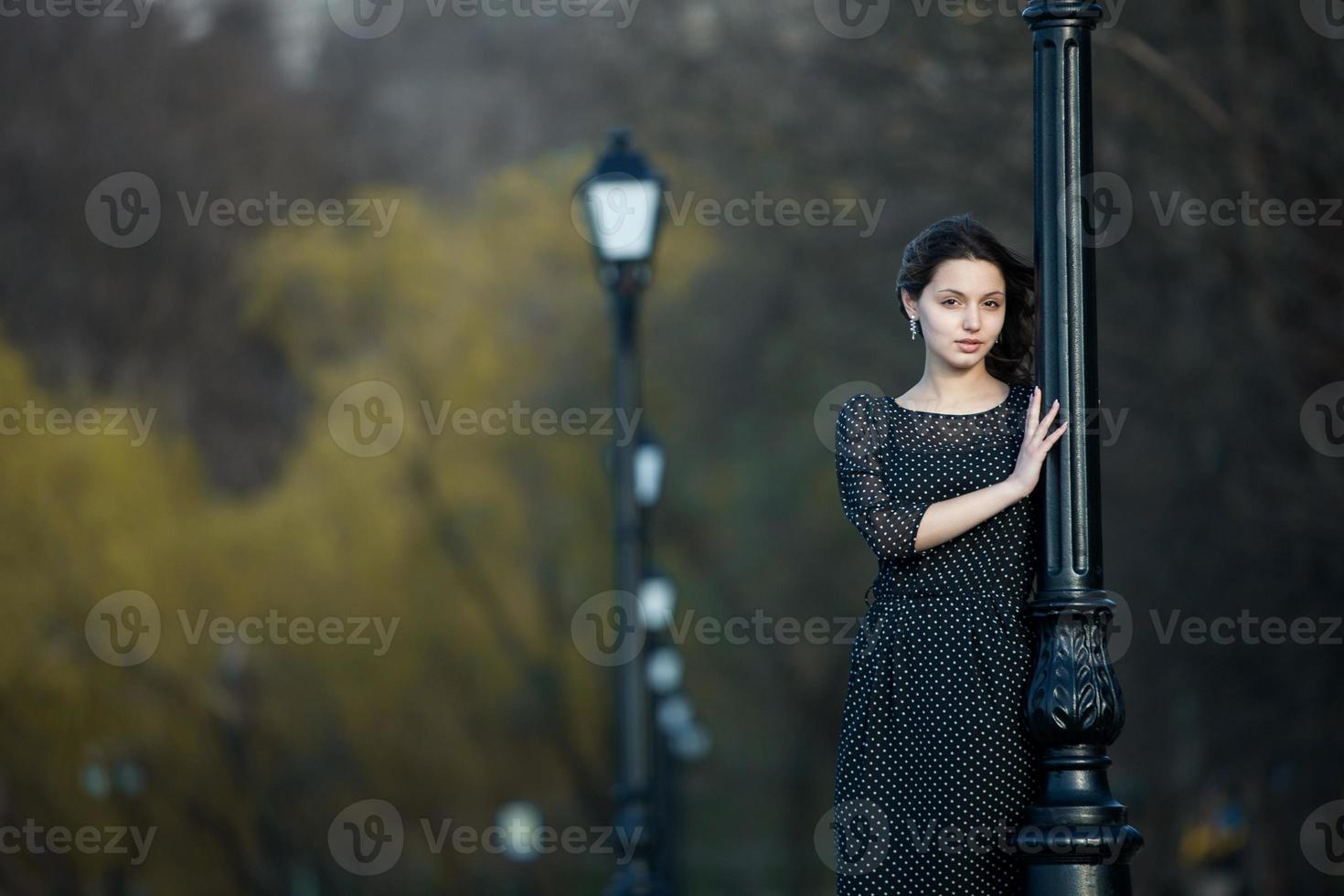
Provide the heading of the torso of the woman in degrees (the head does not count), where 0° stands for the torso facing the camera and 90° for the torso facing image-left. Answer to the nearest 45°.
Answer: approximately 0°

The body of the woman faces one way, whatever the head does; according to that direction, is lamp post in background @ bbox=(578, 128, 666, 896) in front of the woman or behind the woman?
behind
